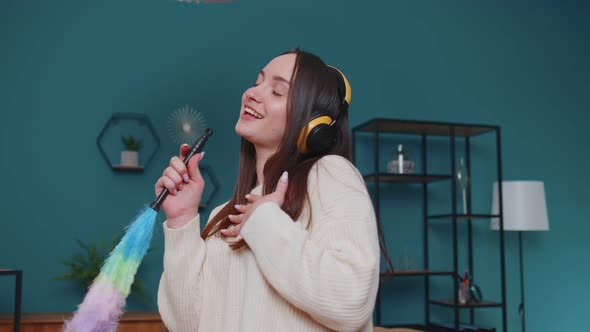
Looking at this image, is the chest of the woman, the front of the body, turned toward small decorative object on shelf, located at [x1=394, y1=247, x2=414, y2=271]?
no

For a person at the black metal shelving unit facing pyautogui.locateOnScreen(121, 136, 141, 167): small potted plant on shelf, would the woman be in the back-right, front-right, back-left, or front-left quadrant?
front-left

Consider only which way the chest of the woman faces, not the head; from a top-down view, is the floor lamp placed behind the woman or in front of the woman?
behind

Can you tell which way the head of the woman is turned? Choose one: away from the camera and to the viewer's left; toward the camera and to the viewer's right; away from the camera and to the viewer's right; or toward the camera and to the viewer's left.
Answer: toward the camera and to the viewer's left

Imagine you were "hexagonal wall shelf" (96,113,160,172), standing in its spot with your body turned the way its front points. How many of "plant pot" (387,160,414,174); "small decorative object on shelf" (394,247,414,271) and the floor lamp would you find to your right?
0

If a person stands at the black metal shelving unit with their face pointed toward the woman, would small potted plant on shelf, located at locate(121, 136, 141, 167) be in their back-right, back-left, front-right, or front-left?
front-right

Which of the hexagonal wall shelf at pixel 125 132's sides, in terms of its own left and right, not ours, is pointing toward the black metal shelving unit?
left

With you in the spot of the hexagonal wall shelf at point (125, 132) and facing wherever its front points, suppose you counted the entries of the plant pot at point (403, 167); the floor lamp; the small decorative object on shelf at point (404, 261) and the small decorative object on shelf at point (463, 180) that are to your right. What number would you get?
0

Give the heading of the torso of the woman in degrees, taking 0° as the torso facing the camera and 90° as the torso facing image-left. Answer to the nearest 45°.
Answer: approximately 45°

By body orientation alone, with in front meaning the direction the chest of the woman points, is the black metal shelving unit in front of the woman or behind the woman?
behind

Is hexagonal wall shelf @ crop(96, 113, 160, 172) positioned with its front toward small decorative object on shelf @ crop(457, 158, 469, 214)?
no

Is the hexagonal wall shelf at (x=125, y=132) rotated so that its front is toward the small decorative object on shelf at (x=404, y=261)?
no

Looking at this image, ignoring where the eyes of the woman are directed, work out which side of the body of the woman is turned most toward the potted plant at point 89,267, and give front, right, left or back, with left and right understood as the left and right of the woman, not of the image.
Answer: right

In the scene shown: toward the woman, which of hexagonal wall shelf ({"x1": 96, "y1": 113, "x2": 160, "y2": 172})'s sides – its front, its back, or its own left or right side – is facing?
front

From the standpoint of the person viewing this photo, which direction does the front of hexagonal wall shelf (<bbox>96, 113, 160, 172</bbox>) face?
facing the viewer

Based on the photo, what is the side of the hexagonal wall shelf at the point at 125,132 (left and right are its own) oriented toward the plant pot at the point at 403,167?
left
